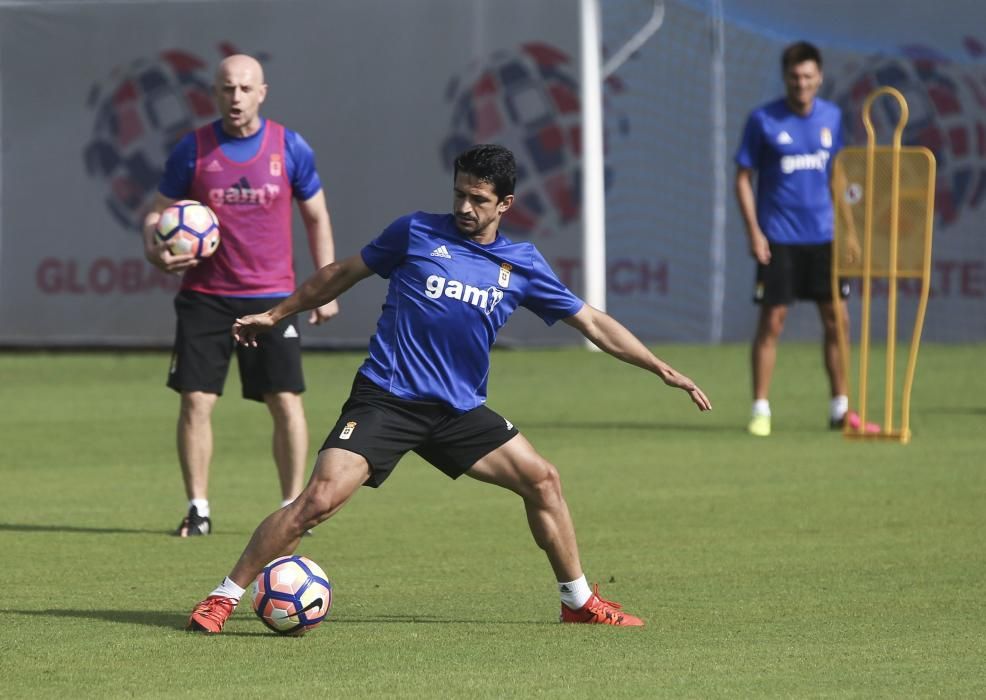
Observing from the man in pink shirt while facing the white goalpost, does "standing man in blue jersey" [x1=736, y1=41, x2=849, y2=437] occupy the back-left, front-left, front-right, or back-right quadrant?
front-right

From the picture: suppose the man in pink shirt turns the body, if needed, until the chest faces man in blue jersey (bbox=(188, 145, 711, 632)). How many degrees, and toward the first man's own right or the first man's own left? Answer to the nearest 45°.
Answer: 0° — they already face them

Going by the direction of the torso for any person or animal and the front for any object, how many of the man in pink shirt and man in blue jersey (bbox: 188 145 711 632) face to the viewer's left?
0

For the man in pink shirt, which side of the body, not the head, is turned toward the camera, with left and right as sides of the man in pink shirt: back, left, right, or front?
front

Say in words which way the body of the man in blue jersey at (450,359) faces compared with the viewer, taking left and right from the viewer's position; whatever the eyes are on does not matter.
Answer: facing the viewer

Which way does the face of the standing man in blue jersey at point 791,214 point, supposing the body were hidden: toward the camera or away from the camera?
toward the camera

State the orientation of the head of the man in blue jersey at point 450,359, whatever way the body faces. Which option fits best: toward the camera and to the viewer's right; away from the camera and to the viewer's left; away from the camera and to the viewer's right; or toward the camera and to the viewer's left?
toward the camera and to the viewer's left

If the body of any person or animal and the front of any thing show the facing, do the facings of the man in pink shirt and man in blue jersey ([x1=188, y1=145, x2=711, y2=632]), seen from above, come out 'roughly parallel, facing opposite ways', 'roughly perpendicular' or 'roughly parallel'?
roughly parallel
